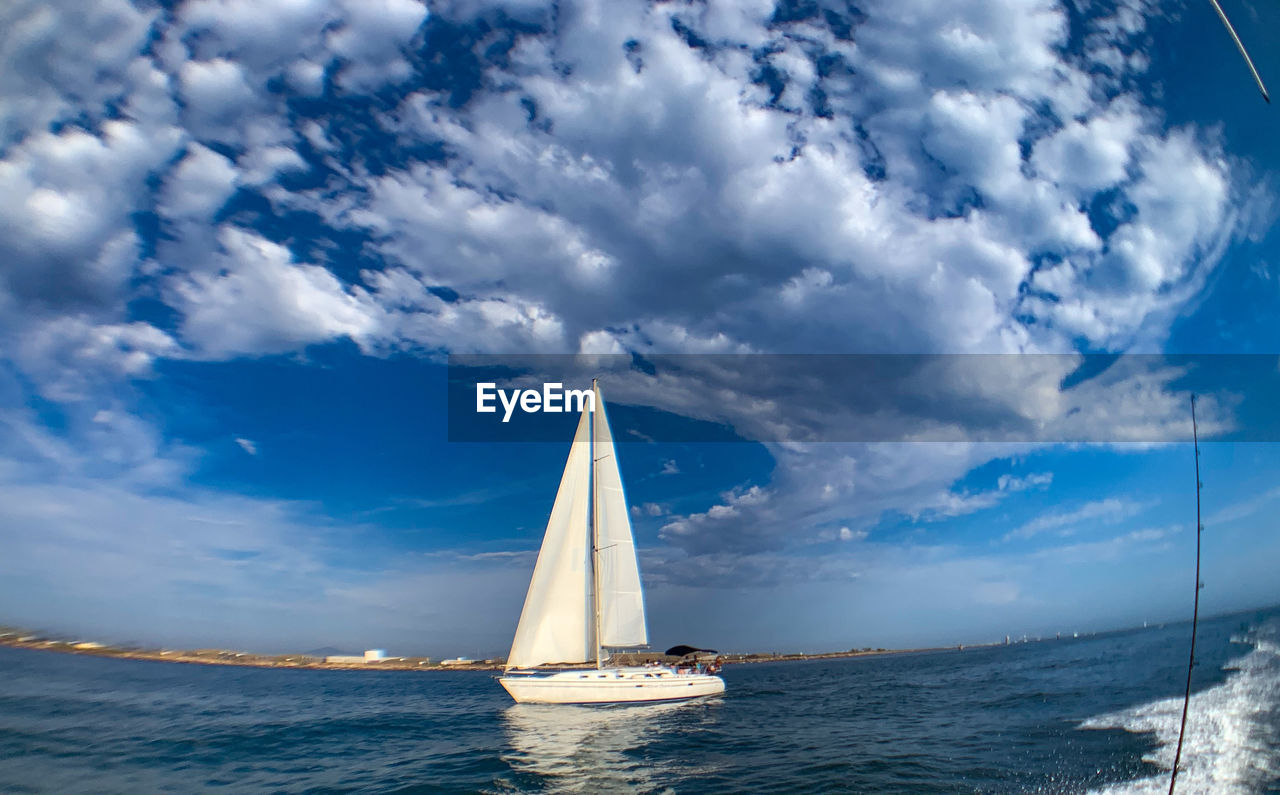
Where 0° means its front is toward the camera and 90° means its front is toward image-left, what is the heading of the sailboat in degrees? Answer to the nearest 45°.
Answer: approximately 90°
